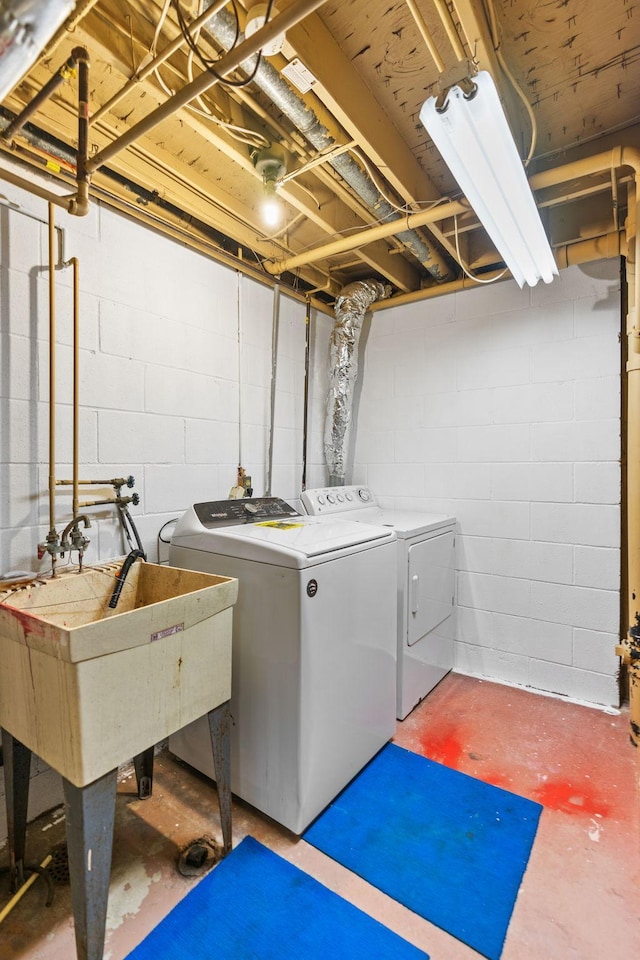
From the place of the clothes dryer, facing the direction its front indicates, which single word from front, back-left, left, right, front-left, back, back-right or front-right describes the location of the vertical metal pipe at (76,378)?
right

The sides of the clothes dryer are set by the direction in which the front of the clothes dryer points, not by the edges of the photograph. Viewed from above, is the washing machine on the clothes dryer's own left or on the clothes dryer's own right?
on the clothes dryer's own right

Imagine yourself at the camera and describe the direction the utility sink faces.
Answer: facing the viewer and to the right of the viewer

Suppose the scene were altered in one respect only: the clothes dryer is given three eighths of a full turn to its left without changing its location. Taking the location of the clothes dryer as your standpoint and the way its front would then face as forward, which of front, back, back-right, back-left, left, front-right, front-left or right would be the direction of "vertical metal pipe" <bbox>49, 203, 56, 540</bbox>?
back-left

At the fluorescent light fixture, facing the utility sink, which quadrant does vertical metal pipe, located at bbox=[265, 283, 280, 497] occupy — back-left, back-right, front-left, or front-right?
front-right

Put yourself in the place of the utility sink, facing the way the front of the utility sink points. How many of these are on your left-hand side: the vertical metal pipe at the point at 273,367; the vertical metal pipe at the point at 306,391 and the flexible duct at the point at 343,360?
3
